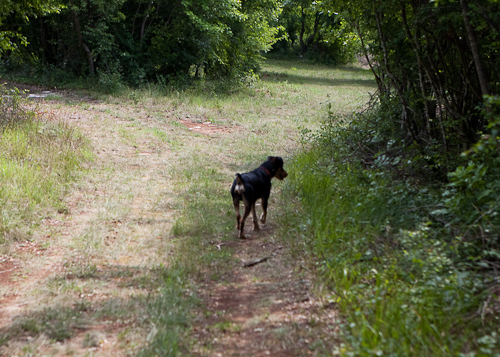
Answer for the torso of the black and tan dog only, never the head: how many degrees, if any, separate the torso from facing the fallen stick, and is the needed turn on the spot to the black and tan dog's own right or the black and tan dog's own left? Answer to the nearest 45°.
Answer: approximately 135° to the black and tan dog's own right

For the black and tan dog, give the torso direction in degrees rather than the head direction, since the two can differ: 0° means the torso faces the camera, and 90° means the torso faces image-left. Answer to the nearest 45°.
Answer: approximately 225°
